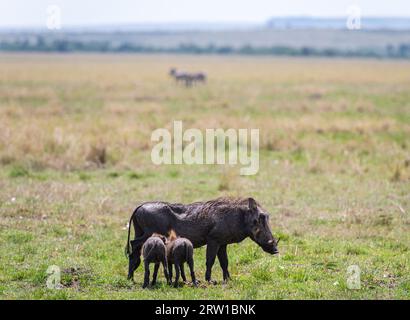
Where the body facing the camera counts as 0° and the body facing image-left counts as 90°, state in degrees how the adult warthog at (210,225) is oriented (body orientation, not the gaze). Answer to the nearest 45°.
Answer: approximately 270°
